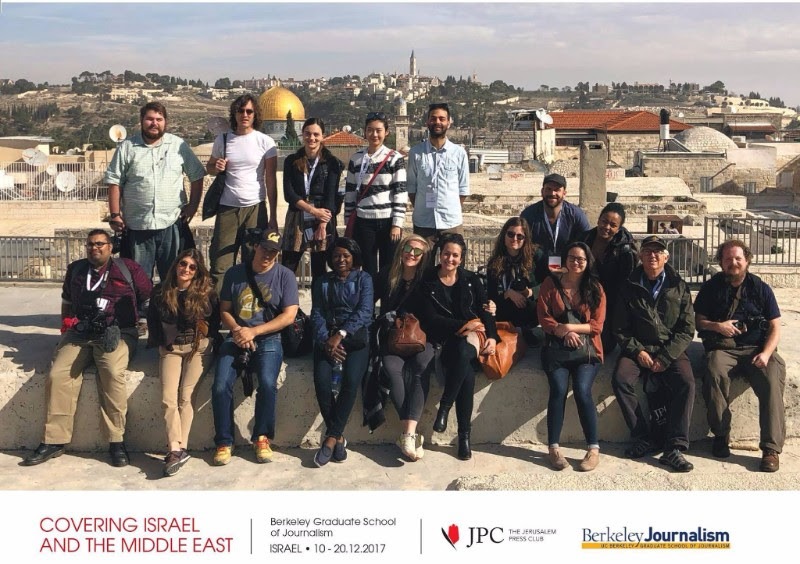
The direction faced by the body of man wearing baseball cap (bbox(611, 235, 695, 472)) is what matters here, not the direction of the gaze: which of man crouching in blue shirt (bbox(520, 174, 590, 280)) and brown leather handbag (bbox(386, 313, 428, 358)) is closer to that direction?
the brown leather handbag

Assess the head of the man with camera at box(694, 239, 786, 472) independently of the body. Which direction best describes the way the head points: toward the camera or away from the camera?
toward the camera

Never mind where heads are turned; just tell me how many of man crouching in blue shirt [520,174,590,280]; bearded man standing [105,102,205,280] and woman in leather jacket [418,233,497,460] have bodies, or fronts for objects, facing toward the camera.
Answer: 3

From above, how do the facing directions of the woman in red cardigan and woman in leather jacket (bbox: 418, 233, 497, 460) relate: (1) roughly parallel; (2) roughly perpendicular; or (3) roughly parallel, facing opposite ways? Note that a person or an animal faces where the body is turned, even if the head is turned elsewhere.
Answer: roughly parallel

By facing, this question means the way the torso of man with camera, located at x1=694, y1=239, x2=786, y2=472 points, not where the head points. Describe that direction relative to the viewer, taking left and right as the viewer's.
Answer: facing the viewer

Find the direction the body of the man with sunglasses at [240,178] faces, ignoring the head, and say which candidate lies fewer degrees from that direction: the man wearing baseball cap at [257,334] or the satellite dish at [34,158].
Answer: the man wearing baseball cap

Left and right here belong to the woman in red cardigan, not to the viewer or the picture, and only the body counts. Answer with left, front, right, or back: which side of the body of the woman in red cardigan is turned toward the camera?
front

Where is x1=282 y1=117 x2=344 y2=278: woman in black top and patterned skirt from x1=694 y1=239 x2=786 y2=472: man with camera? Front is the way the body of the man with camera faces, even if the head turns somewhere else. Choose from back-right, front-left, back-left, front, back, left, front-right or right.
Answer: right

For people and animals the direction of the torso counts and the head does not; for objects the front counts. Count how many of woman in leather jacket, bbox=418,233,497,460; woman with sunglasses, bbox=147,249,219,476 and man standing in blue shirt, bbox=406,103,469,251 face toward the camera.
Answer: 3

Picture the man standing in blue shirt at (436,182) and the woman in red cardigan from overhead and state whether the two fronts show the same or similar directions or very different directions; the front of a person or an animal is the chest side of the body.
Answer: same or similar directions

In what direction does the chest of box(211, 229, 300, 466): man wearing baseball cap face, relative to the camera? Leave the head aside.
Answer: toward the camera
